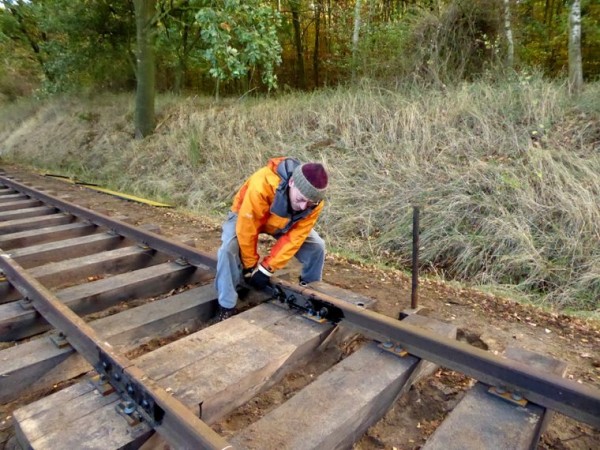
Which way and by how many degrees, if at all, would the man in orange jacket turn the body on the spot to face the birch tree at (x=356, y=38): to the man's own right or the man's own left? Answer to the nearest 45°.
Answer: approximately 135° to the man's own left

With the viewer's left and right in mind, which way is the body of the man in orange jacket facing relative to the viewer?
facing the viewer and to the right of the viewer
